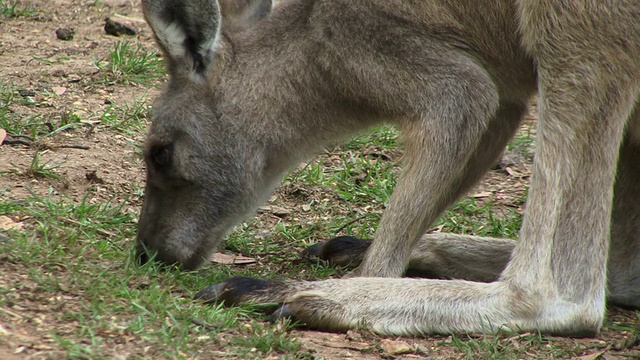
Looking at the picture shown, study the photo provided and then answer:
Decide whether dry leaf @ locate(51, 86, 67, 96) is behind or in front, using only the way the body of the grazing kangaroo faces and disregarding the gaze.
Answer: in front

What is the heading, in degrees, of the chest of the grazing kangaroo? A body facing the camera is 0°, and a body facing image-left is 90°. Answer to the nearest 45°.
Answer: approximately 90°

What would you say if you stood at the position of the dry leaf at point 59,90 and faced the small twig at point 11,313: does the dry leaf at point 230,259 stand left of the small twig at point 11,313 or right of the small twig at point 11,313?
left

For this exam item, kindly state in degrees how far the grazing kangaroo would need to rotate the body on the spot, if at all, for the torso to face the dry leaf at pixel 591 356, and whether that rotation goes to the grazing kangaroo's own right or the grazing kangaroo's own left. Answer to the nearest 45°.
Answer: approximately 135° to the grazing kangaroo's own left

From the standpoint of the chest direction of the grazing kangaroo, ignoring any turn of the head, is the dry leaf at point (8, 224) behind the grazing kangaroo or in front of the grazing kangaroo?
in front

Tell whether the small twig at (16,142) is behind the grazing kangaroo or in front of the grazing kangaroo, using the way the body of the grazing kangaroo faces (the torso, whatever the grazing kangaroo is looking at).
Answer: in front

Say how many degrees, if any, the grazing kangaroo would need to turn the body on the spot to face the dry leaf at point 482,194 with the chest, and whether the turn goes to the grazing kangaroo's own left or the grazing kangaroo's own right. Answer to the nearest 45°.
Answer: approximately 90° to the grazing kangaroo's own right

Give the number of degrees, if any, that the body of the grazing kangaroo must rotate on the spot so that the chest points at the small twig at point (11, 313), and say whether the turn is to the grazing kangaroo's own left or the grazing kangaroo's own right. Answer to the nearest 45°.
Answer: approximately 45° to the grazing kangaroo's own left
